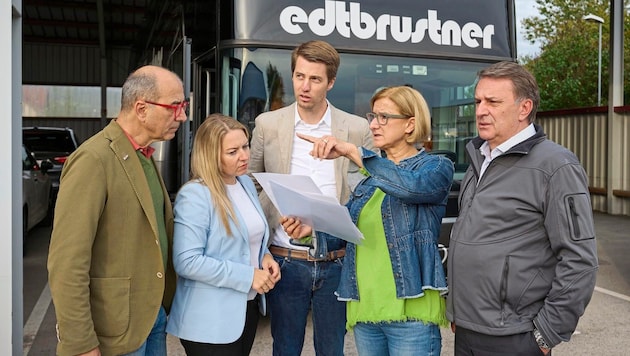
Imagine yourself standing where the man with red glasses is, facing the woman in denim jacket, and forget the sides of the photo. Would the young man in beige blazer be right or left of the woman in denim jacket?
left

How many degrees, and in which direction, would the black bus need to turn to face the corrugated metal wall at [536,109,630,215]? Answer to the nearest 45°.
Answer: approximately 135° to its left

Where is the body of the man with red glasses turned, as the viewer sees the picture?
to the viewer's right

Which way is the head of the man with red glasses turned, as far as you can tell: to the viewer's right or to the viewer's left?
to the viewer's right

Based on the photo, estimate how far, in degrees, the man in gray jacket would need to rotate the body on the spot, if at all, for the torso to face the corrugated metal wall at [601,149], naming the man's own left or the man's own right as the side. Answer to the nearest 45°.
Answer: approximately 135° to the man's own right

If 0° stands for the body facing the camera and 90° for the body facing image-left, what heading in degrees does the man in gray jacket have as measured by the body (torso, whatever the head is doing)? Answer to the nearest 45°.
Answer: approximately 45°

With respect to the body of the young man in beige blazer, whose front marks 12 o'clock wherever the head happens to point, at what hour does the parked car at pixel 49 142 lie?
The parked car is roughly at 5 o'clock from the young man in beige blazer.

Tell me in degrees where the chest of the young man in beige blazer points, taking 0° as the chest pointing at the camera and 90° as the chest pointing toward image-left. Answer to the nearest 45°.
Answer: approximately 0°
